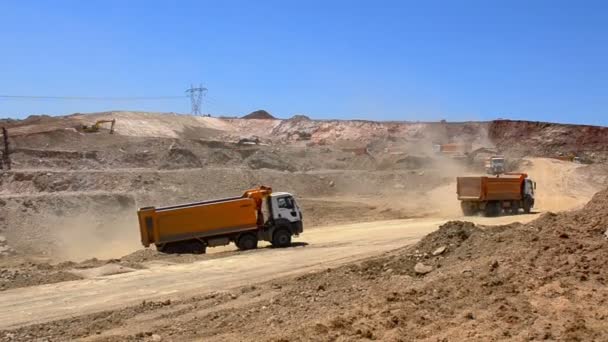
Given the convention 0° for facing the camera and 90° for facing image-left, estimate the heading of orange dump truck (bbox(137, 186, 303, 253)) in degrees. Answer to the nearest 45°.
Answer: approximately 270°

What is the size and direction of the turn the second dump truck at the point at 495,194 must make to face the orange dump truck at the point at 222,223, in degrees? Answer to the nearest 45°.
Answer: approximately 180°

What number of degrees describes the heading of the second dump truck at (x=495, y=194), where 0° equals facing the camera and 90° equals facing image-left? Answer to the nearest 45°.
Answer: approximately 225°

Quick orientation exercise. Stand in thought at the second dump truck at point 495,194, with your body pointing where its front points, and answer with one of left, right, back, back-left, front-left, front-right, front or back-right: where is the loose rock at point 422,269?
back-right

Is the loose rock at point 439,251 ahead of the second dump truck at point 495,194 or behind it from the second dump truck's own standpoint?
behind

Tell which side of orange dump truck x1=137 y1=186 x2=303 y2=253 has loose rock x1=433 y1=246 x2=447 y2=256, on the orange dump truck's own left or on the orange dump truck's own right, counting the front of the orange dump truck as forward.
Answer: on the orange dump truck's own right

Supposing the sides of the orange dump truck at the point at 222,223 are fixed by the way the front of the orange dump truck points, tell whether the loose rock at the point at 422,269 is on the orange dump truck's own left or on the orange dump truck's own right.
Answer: on the orange dump truck's own right
